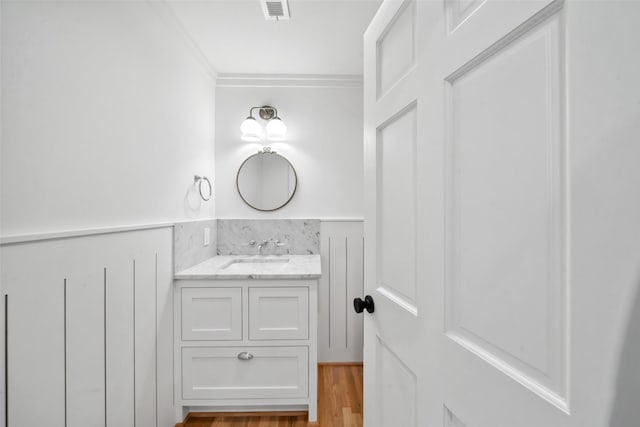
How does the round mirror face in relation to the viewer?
toward the camera

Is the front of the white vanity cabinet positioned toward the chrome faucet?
no

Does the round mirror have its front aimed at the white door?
yes

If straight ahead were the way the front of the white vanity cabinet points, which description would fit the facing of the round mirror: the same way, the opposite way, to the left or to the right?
the same way

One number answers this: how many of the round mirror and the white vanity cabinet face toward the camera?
2

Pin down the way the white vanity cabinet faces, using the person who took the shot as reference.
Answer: facing the viewer

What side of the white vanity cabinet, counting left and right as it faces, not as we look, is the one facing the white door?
front

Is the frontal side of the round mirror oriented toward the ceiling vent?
yes
